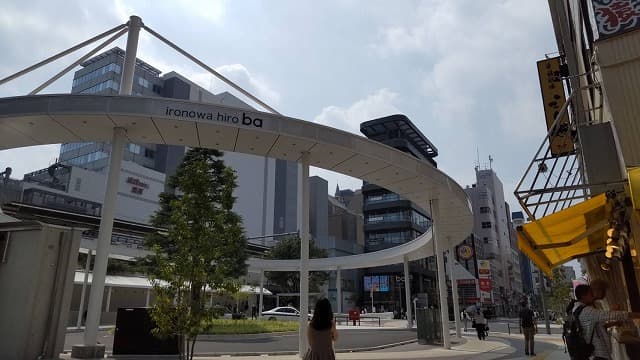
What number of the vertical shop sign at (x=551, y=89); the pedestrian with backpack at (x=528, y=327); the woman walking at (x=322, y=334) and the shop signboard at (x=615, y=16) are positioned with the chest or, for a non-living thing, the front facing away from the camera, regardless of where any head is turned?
2

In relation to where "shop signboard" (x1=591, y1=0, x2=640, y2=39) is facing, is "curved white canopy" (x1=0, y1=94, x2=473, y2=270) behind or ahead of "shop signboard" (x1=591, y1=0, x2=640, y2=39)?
ahead

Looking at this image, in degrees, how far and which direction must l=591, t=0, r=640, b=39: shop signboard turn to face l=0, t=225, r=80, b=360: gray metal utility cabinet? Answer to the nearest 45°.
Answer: approximately 45° to its right

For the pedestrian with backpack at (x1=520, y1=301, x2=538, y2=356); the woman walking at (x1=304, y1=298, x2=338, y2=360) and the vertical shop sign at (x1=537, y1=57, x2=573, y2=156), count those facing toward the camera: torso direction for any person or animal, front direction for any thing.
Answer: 1

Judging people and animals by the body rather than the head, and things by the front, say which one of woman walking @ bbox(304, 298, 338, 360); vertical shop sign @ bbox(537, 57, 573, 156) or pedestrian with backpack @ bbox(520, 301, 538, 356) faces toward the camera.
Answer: the vertical shop sign

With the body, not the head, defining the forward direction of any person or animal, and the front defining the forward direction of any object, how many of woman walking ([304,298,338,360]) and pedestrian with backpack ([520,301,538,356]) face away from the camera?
2

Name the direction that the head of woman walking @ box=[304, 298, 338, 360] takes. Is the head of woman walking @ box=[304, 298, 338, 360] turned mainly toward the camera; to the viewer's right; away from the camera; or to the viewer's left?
away from the camera

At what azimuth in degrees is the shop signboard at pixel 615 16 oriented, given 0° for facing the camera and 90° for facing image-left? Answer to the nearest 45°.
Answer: approximately 45°

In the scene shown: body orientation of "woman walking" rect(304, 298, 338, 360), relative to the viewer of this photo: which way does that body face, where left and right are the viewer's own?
facing away from the viewer

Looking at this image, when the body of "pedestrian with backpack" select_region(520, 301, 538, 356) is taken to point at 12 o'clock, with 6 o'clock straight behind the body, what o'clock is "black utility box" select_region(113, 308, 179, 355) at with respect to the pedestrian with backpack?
The black utility box is roughly at 8 o'clock from the pedestrian with backpack.

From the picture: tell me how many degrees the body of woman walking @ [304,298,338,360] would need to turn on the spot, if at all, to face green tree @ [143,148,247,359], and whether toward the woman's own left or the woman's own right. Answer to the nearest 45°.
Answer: approximately 45° to the woman's own left

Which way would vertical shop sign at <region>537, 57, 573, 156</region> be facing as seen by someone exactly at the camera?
facing the viewer

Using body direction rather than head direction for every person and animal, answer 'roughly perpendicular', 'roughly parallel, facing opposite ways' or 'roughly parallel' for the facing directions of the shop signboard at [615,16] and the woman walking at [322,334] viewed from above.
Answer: roughly perpendicular

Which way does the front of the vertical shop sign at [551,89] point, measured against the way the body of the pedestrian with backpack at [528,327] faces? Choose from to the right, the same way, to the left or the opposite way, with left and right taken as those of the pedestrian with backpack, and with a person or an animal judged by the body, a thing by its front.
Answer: the opposite way

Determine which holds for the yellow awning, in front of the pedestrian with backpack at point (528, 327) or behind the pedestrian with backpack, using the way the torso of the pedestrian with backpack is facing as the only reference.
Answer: behind

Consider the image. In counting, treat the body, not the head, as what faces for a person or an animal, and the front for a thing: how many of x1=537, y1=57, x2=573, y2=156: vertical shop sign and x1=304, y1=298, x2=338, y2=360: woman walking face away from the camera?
1

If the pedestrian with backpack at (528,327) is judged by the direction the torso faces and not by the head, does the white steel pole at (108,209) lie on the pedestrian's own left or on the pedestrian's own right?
on the pedestrian's own left

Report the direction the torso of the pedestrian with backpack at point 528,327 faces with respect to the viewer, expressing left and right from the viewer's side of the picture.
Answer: facing away from the viewer
